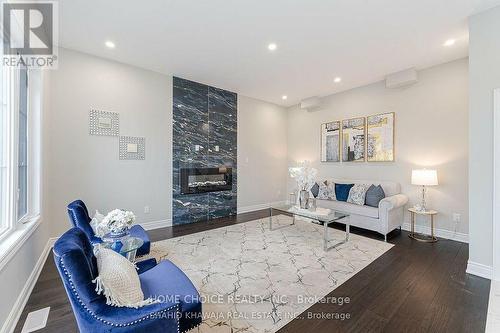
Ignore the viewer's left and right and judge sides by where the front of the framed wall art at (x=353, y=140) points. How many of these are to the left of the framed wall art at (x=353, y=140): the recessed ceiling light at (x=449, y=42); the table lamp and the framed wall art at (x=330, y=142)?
2

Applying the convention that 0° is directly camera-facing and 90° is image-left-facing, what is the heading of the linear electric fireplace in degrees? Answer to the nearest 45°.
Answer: approximately 315°

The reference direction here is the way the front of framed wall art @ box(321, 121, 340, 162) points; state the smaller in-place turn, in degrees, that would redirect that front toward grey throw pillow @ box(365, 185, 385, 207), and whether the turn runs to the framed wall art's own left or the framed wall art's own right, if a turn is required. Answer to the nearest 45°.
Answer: approximately 90° to the framed wall art's own left

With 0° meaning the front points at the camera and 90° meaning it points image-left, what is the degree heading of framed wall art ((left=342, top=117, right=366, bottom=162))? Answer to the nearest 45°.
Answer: approximately 45°
